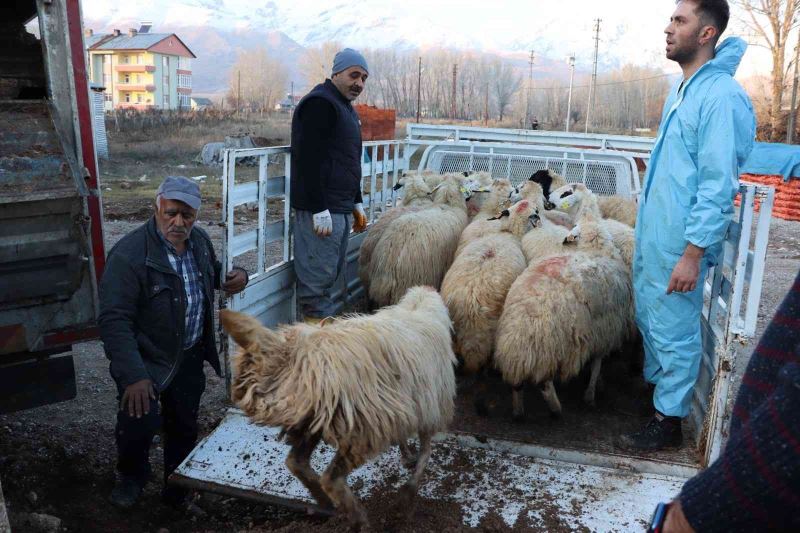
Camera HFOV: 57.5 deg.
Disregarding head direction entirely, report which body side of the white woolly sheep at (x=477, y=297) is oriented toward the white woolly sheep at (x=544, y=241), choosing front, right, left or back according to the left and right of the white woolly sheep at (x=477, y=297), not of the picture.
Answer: front

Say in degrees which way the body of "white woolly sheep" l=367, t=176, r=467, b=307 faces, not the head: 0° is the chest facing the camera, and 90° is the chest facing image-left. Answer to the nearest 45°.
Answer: approximately 225°

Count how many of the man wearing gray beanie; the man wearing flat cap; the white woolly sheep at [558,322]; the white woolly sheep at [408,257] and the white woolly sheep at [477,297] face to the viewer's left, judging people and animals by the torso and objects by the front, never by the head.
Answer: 0

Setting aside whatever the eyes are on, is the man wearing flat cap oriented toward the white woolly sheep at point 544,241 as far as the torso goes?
no

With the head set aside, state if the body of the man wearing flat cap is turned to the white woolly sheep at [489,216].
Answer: no

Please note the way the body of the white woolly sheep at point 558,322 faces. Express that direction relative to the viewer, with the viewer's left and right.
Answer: facing away from the viewer and to the right of the viewer

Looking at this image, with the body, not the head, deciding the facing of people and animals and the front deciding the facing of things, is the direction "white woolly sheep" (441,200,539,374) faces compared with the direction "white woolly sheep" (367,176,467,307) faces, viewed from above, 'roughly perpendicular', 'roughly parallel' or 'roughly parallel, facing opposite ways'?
roughly parallel

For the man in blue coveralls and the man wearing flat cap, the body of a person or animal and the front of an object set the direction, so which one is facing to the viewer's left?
the man in blue coveralls

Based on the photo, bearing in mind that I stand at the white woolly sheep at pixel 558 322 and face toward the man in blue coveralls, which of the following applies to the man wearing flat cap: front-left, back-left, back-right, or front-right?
back-right

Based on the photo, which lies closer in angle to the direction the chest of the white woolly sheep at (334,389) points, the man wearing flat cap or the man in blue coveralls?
the man wearing flat cap

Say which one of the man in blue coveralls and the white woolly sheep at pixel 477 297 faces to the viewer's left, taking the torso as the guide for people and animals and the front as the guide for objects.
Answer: the man in blue coveralls

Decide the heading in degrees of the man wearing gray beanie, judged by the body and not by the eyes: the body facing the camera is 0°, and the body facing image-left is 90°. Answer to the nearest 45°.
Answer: approximately 315°

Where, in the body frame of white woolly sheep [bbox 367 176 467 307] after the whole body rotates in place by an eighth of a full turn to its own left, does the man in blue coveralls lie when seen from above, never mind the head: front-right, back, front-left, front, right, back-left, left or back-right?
back-right

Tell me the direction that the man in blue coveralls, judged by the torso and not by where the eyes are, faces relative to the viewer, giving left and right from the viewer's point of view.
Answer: facing to the left of the viewer

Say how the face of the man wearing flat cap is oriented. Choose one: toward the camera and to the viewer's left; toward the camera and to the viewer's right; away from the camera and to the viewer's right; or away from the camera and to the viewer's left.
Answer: toward the camera and to the viewer's right

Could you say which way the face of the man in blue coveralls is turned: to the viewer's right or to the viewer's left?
to the viewer's left

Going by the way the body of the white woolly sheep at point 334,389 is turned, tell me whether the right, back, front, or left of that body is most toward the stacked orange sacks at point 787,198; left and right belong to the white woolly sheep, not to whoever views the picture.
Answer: back

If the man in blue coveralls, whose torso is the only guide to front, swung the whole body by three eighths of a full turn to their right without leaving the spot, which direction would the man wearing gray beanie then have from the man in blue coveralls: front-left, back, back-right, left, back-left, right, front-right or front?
back-left

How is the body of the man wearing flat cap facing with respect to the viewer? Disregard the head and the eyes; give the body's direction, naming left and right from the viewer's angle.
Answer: facing the viewer and to the right of the viewer

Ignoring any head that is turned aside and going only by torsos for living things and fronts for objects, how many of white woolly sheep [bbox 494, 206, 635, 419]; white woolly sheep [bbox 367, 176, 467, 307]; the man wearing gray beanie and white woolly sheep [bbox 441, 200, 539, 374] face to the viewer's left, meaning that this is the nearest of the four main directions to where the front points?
0

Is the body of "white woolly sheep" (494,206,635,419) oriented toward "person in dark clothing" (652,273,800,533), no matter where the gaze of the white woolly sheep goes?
no
